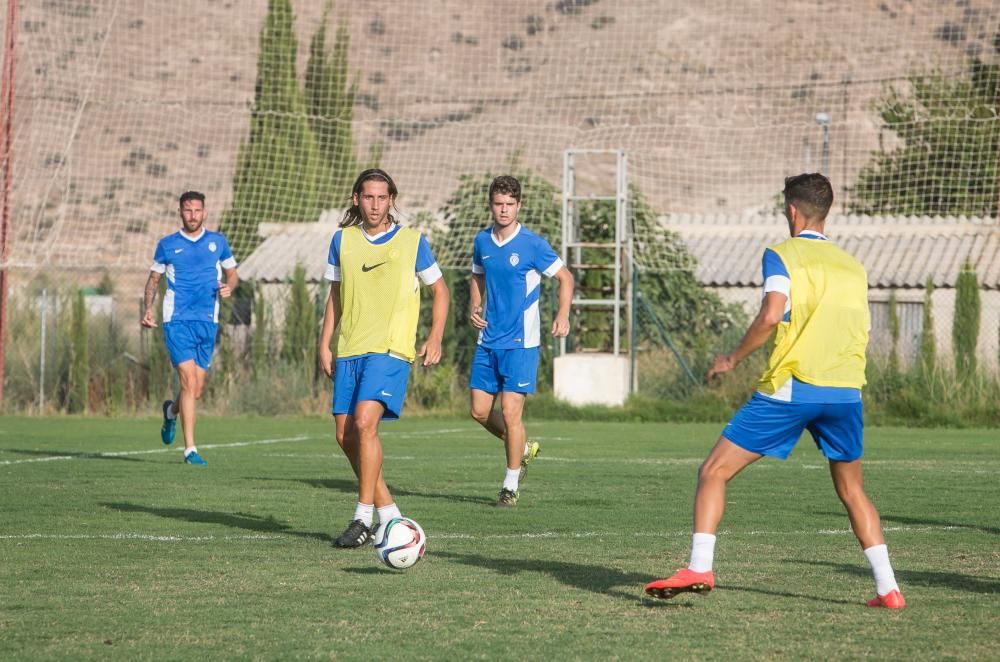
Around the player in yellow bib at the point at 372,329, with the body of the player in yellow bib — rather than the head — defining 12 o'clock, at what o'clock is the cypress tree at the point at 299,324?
The cypress tree is roughly at 6 o'clock from the player in yellow bib.

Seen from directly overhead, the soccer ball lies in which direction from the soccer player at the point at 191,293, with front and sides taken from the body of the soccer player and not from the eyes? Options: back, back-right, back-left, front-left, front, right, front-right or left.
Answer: front

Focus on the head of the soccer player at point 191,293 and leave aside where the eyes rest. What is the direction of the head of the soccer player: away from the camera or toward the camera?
toward the camera

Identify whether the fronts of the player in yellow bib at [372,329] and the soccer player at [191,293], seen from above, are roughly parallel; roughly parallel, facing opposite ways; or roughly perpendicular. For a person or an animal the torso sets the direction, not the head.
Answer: roughly parallel

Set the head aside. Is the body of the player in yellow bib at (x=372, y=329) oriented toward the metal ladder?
no

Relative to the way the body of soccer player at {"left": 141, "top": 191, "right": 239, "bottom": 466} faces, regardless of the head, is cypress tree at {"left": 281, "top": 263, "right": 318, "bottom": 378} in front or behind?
behind

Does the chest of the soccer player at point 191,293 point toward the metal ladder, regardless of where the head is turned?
no

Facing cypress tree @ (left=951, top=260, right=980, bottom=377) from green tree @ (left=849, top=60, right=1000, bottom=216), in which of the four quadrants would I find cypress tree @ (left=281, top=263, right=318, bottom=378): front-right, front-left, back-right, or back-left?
front-right

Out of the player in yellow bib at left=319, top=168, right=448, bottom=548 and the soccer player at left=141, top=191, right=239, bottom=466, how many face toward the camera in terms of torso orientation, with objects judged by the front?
2

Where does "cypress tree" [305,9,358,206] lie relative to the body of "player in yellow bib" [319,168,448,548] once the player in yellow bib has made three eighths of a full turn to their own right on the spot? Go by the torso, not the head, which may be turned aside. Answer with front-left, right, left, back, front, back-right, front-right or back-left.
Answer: front-right

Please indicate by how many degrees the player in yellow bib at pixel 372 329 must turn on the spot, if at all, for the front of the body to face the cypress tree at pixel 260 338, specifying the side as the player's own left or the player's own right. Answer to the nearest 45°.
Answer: approximately 180°

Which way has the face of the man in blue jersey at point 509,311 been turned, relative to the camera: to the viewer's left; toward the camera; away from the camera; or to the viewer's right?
toward the camera

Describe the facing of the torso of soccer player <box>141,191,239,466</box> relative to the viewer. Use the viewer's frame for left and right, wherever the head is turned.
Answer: facing the viewer

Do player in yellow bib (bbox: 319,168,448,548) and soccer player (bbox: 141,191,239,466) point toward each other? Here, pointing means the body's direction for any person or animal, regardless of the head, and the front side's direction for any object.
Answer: no

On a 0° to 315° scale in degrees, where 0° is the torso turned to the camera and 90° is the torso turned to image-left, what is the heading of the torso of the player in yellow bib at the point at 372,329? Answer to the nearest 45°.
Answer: approximately 0°

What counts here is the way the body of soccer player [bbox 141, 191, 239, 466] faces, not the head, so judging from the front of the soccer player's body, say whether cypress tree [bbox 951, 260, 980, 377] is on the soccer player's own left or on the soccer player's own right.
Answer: on the soccer player's own left
